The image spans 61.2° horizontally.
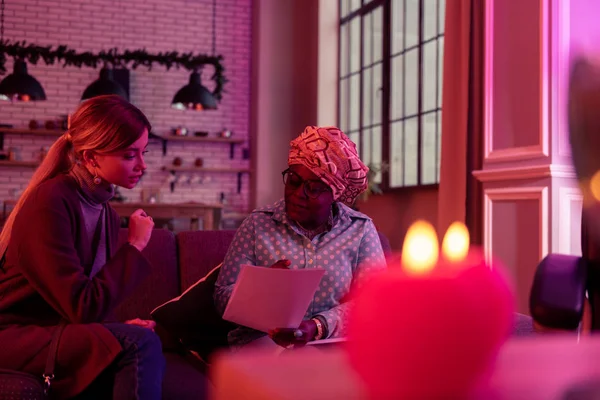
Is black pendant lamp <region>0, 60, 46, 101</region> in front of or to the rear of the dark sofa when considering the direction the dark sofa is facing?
to the rear

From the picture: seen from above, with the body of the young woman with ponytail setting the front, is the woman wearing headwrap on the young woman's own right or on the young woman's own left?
on the young woman's own left

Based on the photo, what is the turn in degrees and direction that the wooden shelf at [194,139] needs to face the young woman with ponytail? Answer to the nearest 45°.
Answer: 0° — it already faces them

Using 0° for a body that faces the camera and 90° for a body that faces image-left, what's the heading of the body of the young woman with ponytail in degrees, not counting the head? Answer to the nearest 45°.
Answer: approximately 315°

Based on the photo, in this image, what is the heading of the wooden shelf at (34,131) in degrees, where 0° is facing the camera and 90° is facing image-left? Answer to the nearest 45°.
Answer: approximately 0°

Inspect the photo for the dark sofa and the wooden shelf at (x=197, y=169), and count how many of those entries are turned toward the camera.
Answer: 2
